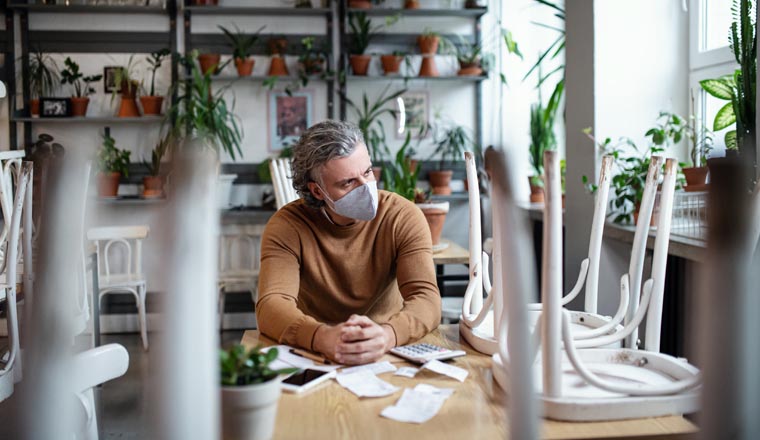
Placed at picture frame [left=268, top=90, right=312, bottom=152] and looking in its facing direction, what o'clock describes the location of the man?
The man is roughly at 12 o'clock from the picture frame.

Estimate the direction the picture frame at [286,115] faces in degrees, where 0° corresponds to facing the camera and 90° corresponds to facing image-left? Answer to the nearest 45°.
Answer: approximately 0°

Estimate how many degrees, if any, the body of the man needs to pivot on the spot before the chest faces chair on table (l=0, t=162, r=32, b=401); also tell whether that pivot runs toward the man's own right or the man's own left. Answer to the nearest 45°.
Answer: approximately 90° to the man's own right

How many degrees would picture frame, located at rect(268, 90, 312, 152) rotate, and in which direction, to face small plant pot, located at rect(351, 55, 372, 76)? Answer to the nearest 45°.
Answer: approximately 45° to its left

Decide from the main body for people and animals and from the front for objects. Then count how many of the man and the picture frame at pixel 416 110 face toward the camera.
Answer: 2

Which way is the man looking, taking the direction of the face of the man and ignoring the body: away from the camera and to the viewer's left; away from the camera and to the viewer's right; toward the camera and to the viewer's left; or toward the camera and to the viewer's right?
toward the camera and to the viewer's right

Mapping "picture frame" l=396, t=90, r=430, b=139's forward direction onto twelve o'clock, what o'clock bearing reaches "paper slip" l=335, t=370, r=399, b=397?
The paper slip is roughly at 12 o'clock from the picture frame.

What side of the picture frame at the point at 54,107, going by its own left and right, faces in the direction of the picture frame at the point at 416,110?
left

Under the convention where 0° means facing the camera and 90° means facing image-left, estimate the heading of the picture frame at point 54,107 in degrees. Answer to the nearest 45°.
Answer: approximately 0°

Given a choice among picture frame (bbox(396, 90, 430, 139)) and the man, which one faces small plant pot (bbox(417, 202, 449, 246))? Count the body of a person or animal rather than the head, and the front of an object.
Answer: the picture frame

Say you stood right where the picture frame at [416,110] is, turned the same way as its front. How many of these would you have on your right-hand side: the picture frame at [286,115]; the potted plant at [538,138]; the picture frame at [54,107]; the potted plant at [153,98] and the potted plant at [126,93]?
4
